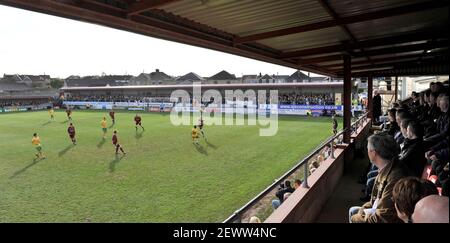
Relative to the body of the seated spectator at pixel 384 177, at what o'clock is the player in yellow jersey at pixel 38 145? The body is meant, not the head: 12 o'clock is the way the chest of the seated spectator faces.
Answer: The player in yellow jersey is roughly at 1 o'clock from the seated spectator.

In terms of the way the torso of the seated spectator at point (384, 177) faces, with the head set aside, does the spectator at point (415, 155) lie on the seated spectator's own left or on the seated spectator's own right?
on the seated spectator's own right

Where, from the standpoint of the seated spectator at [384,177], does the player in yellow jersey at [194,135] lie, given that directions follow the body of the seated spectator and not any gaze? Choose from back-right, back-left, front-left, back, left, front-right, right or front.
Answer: front-right

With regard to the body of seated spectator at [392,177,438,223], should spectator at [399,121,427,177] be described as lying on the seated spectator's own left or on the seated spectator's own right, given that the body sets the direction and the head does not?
on the seated spectator's own right

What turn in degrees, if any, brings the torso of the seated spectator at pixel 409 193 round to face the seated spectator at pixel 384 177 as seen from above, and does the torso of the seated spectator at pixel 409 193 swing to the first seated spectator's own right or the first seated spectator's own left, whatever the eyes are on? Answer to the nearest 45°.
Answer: approximately 45° to the first seated spectator's own right

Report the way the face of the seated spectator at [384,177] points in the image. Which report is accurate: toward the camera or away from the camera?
away from the camera

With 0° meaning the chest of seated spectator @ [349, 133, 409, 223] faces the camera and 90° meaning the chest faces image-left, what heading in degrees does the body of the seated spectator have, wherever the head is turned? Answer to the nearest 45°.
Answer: approximately 90°

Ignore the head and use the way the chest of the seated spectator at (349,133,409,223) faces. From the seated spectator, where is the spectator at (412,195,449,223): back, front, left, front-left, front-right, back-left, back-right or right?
left

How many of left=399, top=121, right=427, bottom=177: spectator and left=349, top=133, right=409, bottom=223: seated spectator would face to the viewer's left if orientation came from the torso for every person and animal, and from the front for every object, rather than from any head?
2

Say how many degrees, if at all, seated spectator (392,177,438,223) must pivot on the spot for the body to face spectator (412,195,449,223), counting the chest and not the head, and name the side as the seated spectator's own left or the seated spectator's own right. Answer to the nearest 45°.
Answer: approximately 135° to the seated spectator's own left

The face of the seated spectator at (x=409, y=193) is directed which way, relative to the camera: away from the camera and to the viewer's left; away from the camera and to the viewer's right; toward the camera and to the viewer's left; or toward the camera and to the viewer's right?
away from the camera and to the viewer's left

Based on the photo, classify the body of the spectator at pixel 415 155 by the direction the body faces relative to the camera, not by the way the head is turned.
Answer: to the viewer's left
